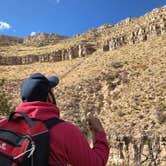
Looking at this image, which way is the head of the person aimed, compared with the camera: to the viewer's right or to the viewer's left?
to the viewer's right

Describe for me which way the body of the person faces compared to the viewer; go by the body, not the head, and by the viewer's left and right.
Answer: facing away from the viewer and to the right of the viewer
